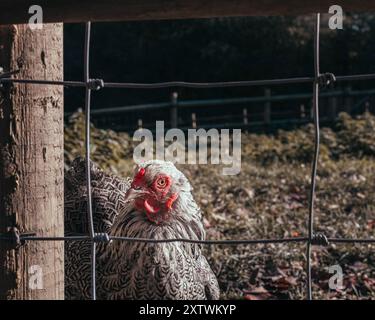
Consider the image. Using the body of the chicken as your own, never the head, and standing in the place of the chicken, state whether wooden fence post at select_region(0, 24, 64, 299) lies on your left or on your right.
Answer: on your right

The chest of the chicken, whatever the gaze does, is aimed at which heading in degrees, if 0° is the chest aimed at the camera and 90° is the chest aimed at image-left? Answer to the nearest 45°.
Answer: approximately 315°
